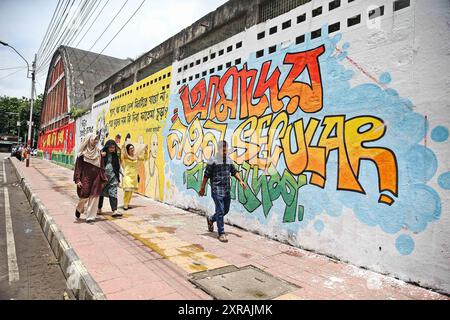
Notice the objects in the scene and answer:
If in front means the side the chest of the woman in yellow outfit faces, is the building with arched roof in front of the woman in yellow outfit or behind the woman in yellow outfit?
behind

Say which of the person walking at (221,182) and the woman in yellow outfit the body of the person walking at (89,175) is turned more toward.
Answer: the person walking

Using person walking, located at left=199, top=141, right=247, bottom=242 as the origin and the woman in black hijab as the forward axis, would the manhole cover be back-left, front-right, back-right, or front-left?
back-left

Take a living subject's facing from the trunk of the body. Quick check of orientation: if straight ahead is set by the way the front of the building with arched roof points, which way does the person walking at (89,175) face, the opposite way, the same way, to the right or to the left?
to the left

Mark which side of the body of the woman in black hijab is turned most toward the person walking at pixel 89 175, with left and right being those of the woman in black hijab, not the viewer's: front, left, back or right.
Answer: right

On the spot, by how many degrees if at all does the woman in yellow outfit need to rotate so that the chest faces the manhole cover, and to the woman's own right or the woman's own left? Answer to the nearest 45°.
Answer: approximately 45° to the woman's own right

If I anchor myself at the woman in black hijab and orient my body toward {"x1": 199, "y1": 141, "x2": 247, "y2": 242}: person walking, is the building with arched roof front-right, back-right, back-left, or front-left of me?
back-left
